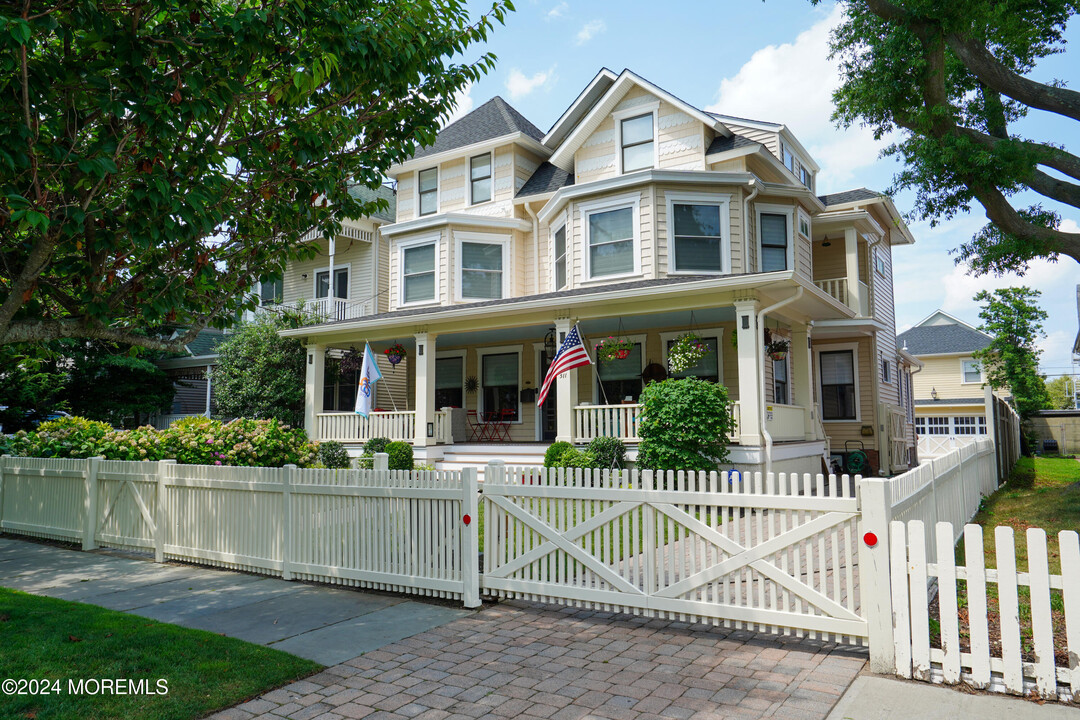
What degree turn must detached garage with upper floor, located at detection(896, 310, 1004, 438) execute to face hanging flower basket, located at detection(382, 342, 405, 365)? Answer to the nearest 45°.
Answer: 0° — it already faces it

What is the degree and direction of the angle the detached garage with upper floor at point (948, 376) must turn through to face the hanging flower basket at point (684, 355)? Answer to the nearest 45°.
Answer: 0° — it already faces it

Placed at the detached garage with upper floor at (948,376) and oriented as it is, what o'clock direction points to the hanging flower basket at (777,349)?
The hanging flower basket is roughly at 12 o'clock from the detached garage with upper floor.

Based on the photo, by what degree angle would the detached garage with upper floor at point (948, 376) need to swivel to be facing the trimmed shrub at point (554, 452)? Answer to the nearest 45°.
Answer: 0° — it already faces it

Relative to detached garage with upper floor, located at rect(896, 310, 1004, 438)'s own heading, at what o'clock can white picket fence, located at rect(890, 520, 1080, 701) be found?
The white picket fence is roughly at 12 o'clock from the detached garage with upper floor.

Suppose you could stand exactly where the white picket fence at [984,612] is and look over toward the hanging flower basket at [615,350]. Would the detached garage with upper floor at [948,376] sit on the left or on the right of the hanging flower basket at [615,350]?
right

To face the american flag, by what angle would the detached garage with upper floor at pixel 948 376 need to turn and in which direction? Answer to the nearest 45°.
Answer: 0° — it already faces it

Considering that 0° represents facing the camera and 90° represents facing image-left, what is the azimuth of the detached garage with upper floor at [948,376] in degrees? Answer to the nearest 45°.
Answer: approximately 0°
